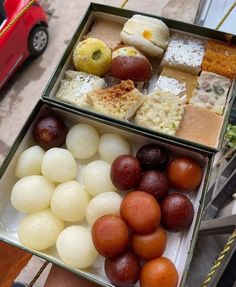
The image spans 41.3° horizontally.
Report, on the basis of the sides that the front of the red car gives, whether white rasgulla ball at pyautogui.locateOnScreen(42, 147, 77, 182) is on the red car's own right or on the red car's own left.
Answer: on the red car's own left

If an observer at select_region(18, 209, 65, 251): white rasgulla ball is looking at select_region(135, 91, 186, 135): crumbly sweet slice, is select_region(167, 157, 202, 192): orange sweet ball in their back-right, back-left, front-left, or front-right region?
front-right

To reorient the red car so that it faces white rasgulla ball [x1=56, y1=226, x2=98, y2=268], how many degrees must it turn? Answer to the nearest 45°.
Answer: approximately 45° to its left

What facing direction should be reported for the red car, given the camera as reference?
facing the viewer and to the left of the viewer

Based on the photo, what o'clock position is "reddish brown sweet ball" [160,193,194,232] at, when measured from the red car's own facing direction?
The reddish brown sweet ball is roughly at 10 o'clock from the red car.

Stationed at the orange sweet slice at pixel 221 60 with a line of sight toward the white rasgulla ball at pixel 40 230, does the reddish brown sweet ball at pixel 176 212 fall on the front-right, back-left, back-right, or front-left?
front-left

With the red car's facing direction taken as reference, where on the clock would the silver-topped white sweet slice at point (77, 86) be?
The silver-topped white sweet slice is roughly at 10 o'clock from the red car.

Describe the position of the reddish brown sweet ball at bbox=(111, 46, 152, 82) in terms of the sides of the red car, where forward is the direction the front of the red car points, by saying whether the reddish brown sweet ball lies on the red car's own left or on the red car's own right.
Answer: on the red car's own left
